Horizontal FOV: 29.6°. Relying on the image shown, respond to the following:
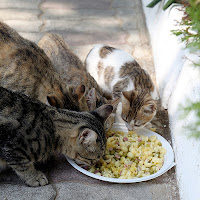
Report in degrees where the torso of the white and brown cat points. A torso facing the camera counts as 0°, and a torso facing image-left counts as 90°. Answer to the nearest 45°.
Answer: approximately 315°

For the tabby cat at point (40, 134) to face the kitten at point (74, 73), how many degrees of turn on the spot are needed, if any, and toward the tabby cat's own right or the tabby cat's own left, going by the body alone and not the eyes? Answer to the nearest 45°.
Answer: approximately 90° to the tabby cat's own left

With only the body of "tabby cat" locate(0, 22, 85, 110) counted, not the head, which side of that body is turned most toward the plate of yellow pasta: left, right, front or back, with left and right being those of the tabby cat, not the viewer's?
front

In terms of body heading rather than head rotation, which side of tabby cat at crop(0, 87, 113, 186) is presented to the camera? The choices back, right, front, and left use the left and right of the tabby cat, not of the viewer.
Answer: right

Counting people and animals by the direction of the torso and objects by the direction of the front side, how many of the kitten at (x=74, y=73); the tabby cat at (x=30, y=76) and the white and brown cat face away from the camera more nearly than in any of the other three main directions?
0

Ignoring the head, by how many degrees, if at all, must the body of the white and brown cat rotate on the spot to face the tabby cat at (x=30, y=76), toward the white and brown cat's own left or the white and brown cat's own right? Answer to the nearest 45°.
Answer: approximately 90° to the white and brown cat's own right

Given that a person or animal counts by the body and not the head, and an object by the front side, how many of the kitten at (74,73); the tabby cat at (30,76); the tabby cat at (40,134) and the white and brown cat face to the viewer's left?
0

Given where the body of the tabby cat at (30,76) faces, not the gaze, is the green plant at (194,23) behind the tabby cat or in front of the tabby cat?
in front

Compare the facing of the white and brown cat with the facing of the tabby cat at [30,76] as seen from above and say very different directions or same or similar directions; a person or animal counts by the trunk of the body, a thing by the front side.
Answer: same or similar directions

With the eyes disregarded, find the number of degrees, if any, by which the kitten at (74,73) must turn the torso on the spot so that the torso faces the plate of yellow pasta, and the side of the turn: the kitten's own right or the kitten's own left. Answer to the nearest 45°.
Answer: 0° — it already faces it

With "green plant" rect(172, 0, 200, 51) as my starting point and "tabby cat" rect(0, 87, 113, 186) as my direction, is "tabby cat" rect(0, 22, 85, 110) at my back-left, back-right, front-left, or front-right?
front-right

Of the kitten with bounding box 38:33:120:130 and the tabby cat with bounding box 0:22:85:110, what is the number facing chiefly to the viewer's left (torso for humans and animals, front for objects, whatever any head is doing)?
0

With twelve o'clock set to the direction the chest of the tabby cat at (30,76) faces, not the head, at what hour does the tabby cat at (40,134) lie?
the tabby cat at (40,134) is roughly at 1 o'clock from the tabby cat at (30,76).

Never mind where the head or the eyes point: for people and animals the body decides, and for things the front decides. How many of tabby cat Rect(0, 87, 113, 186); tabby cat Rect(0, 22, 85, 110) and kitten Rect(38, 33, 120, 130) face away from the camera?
0

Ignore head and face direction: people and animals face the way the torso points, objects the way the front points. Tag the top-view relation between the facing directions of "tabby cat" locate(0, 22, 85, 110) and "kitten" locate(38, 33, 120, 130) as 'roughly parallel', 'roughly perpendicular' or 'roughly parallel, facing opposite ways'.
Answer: roughly parallel
